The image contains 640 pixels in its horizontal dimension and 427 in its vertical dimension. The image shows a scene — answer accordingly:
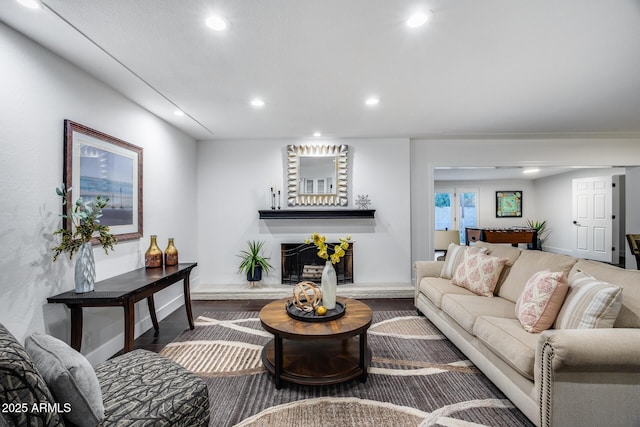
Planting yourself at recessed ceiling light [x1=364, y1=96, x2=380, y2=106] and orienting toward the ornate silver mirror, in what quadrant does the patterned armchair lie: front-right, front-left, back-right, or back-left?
back-left

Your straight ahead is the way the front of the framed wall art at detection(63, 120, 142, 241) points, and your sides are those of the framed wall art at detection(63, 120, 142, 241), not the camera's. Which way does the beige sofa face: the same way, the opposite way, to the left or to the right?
the opposite way

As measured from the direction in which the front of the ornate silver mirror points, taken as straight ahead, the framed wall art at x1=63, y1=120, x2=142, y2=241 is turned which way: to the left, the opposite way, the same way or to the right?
to the left

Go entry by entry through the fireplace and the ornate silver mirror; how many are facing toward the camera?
2

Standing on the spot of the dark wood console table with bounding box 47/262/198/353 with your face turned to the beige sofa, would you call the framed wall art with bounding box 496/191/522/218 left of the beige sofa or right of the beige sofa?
left

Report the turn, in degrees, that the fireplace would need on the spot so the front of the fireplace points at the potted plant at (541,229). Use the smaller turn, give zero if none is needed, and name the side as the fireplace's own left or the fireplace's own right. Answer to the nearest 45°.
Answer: approximately 135° to the fireplace's own left

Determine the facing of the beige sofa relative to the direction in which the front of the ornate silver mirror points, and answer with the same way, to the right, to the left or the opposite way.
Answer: to the right

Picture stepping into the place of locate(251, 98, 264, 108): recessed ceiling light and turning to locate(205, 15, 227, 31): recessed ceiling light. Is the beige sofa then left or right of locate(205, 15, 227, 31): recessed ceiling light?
left

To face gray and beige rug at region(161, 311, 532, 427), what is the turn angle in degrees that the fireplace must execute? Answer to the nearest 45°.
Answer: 0° — it already faces it
